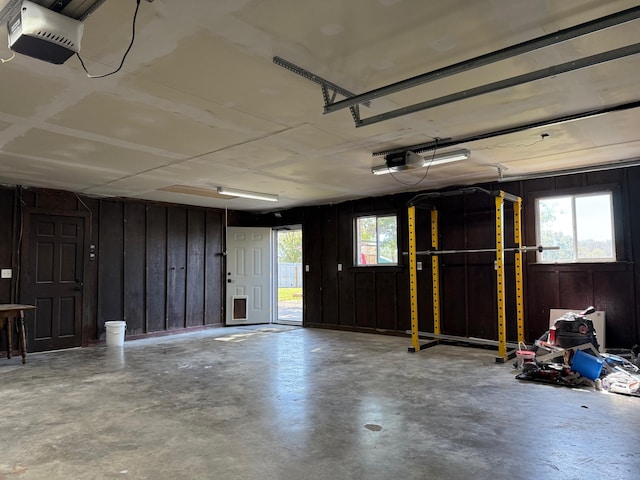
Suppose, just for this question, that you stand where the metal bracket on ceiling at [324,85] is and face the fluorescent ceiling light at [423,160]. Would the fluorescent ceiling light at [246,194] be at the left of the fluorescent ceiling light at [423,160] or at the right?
left

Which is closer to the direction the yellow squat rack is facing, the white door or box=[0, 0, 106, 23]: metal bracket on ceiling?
the metal bracket on ceiling

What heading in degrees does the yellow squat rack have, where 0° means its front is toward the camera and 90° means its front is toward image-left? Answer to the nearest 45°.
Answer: approximately 45°

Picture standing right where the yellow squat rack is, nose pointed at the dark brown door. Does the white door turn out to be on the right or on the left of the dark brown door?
right

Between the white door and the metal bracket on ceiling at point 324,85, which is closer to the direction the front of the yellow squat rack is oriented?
the metal bracket on ceiling

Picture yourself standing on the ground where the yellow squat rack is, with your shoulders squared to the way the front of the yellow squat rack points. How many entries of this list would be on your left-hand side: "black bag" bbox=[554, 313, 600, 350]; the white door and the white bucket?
1

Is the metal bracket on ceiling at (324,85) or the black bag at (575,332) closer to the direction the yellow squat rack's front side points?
the metal bracket on ceiling

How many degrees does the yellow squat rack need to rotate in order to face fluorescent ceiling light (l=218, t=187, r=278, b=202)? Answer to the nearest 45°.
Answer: approximately 45° to its right

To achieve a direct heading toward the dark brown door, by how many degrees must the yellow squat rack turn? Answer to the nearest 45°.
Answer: approximately 45° to its right

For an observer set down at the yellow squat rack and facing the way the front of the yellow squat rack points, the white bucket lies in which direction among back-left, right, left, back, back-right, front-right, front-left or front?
front-right

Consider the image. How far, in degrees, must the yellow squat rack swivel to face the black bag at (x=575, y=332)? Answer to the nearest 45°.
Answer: approximately 90° to its left

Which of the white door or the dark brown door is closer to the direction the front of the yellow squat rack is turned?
the dark brown door

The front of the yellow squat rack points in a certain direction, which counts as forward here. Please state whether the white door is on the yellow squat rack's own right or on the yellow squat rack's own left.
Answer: on the yellow squat rack's own right
